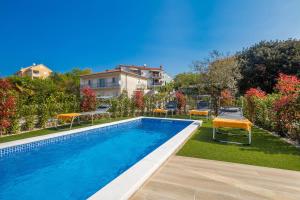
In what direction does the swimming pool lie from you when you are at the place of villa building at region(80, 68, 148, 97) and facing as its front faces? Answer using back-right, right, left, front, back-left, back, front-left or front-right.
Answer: front-left

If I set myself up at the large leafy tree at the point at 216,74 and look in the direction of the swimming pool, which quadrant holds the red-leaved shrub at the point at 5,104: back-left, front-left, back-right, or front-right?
front-right

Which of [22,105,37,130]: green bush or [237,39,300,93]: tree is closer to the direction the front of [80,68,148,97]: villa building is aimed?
the green bush

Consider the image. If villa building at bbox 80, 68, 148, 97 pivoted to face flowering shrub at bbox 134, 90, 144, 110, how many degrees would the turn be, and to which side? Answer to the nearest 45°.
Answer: approximately 45° to its left

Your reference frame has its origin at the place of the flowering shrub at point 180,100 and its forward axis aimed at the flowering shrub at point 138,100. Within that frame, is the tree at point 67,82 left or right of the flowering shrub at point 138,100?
right

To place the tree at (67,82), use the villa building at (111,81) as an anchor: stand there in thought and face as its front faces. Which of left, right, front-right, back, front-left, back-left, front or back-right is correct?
right

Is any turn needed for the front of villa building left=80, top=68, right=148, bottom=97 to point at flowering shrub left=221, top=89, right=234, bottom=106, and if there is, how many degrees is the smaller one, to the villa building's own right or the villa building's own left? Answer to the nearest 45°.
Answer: approximately 90° to the villa building's own left

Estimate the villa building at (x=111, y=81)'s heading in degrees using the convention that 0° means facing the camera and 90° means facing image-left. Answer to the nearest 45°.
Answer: approximately 45°

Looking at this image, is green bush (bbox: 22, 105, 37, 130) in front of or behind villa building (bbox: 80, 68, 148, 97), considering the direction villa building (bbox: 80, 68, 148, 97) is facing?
in front

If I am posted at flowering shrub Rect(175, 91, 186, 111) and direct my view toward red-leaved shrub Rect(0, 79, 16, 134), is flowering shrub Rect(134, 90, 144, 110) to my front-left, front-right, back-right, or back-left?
front-right

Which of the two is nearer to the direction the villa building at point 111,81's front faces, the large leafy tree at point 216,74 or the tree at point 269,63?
the large leafy tree

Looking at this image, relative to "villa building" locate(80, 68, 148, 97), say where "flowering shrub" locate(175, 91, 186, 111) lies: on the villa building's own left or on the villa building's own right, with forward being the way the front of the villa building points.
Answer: on the villa building's own left

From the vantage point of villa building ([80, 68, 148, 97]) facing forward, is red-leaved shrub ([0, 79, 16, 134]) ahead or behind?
ahead

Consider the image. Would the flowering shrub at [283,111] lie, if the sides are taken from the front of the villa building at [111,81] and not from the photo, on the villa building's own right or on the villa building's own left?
on the villa building's own left

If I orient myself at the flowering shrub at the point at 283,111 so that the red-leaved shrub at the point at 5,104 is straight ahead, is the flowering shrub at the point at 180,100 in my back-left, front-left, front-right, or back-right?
front-right
